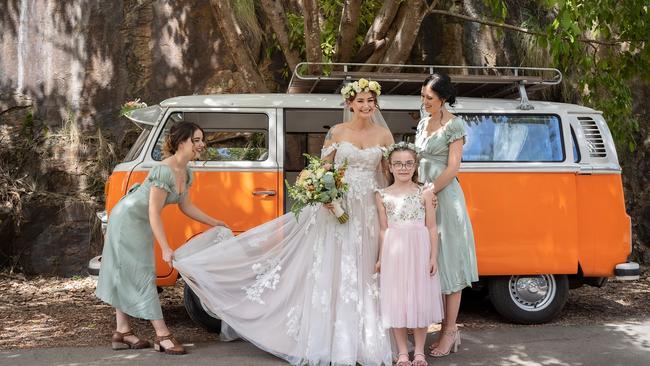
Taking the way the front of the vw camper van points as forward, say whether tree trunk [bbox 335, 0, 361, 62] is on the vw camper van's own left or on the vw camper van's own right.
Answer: on the vw camper van's own right

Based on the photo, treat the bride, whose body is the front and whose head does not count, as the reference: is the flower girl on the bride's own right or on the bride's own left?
on the bride's own left

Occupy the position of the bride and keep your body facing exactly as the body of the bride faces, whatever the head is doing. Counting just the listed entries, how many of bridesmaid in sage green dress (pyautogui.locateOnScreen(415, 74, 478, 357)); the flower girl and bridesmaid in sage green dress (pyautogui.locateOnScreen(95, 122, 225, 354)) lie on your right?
1

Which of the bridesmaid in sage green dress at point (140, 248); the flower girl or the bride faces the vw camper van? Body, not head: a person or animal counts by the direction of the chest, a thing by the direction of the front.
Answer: the bridesmaid in sage green dress

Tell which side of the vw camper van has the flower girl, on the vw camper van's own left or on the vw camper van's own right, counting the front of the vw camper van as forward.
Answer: on the vw camper van's own left

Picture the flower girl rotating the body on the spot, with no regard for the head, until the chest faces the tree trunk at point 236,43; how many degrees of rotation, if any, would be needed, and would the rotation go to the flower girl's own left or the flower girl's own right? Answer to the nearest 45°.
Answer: approximately 135° to the flower girl's own right

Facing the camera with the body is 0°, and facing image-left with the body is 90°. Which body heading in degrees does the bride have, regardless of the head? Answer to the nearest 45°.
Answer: approximately 0°

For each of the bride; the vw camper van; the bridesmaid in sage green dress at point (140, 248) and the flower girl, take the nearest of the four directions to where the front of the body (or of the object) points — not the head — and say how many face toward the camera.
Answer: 2

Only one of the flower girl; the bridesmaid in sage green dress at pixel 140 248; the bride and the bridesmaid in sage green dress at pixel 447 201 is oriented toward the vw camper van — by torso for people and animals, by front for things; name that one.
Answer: the bridesmaid in sage green dress at pixel 140 248

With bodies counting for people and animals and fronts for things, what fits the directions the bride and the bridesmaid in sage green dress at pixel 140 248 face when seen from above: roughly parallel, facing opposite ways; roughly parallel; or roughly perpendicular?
roughly perpendicular

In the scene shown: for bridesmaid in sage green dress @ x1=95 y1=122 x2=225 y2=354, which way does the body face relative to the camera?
to the viewer's right

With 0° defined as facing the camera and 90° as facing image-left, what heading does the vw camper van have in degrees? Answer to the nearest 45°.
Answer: approximately 90°
